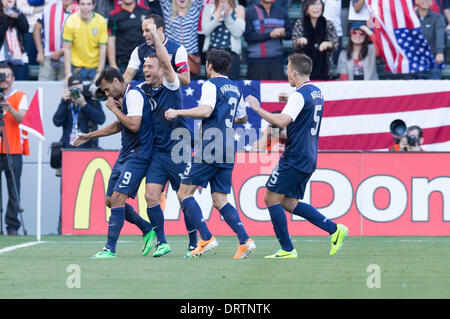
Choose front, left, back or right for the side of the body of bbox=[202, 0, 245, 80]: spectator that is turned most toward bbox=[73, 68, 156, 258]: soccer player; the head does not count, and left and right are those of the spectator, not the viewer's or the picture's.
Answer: front

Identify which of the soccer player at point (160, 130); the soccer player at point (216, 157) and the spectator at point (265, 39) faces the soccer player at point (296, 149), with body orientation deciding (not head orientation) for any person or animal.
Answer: the spectator

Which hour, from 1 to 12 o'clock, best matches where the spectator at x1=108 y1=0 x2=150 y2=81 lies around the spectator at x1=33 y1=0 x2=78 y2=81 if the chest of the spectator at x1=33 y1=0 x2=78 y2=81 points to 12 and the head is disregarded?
the spectator at x1=108 y1=0 x2=150 y2=81 is roughly at 10 o'clock from the spectator at x1=33 y1=0 x2=78 y2=81.

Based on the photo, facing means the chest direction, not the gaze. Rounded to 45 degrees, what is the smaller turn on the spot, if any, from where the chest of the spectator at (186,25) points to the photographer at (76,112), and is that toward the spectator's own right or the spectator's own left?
approximately 45° to the spectator's own right

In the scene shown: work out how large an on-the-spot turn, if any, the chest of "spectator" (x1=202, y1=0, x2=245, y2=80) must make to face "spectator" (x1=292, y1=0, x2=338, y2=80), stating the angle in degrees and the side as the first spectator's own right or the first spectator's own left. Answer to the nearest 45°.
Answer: approximately 90° to the first spectator's own left

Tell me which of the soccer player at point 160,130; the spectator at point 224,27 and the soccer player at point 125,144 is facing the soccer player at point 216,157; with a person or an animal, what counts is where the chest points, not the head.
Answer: the spectator

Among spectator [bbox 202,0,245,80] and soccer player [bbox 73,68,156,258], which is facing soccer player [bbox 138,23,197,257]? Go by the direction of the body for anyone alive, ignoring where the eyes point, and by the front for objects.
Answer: the spectator

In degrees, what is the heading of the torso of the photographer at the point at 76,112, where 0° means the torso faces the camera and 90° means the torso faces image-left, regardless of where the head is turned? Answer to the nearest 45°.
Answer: approximately 0°
